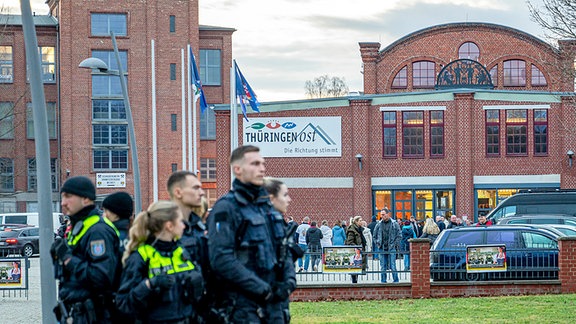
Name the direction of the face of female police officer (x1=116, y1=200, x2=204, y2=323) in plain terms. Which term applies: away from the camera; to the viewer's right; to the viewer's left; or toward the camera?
to the viewer's right

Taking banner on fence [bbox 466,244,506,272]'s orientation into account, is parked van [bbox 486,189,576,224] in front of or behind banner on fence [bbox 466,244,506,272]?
behind

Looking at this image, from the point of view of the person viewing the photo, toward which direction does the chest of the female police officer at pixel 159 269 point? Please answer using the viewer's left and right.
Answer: facing the viewer and to the right of the viewer

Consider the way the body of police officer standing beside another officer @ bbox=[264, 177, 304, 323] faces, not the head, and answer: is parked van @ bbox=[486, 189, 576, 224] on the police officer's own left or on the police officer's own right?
on the police officer's own left

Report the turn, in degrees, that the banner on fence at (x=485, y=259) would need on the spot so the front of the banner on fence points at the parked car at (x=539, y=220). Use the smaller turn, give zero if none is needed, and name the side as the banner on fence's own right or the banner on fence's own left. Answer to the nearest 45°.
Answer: approximately 180°

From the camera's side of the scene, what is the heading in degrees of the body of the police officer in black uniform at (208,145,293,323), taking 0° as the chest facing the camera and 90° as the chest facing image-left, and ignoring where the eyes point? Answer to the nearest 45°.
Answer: approximately 315°

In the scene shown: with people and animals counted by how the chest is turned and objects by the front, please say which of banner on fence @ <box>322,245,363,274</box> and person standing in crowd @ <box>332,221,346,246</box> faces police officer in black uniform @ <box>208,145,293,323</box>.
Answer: the banner on fence

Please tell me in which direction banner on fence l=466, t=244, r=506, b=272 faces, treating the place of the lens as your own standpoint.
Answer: facing the viewer

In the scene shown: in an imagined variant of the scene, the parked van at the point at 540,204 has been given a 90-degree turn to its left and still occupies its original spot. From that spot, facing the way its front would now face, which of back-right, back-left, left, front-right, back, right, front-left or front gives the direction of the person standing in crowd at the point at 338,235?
front-right

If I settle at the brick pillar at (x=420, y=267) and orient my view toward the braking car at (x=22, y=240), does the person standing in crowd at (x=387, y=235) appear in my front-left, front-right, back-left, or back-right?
front-right

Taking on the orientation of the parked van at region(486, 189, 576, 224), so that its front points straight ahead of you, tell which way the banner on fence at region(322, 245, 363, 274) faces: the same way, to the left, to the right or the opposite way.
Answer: to the left

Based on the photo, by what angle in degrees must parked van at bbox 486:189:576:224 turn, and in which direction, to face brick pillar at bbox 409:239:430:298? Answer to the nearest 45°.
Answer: approximately 90° to its left

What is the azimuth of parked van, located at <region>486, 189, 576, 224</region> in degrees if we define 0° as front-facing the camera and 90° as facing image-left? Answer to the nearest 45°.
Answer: approximately 90°

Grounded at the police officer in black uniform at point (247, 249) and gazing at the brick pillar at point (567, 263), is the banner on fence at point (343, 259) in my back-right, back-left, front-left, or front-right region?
front-left
